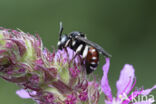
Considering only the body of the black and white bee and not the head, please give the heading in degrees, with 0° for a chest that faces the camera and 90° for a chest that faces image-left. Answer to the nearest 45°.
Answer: approximately 90°

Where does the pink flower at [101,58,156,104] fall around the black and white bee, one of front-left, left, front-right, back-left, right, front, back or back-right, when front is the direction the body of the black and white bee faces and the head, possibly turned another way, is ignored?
back-right
